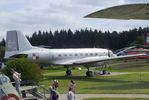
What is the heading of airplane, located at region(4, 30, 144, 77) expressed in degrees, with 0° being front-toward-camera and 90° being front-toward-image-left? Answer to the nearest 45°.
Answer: approximately 225°

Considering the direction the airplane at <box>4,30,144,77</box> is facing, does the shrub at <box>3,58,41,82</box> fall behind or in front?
behind
